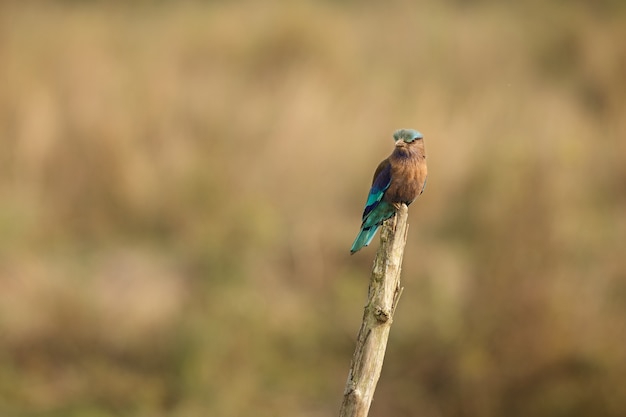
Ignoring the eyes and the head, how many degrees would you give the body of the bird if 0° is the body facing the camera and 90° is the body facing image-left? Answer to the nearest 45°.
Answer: approximately 315°
